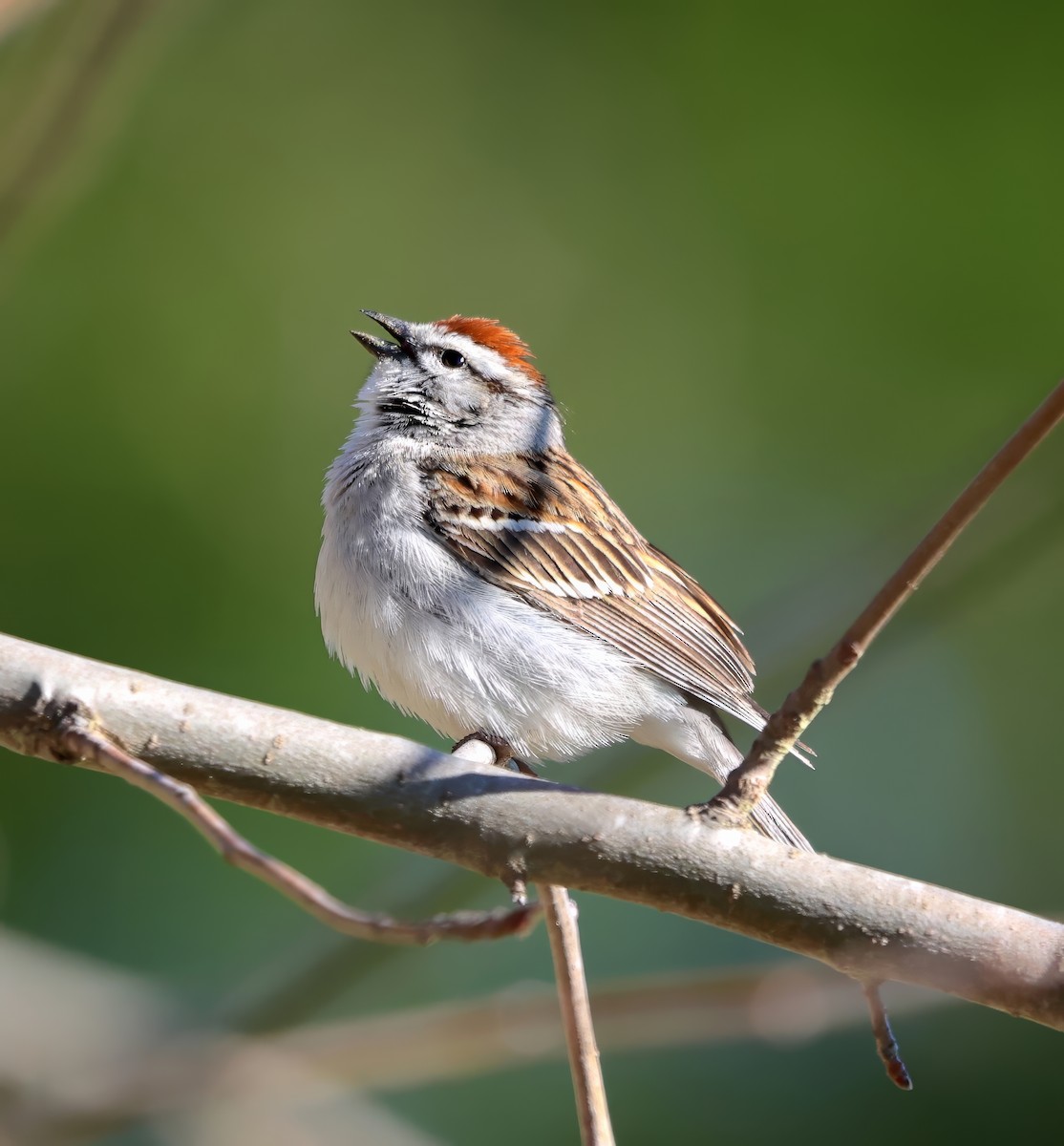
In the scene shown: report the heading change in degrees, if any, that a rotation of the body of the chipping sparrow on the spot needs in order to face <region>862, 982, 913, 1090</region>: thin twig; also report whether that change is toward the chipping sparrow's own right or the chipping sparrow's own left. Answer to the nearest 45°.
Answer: approximately 135° to the chipping sparrow's own left

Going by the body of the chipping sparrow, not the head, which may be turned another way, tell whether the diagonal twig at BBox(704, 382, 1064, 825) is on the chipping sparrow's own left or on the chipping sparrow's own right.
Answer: on the chipping sparrow's own left

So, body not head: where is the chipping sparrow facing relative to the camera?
to the viewer's left

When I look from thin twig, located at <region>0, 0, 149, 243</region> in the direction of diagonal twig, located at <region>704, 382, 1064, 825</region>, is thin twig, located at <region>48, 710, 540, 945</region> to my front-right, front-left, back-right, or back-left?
front-right

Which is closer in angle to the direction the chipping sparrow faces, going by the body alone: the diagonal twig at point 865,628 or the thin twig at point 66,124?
the thin twig
